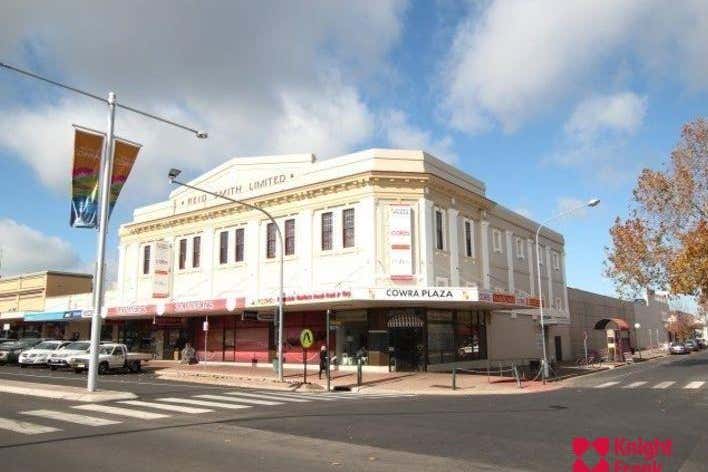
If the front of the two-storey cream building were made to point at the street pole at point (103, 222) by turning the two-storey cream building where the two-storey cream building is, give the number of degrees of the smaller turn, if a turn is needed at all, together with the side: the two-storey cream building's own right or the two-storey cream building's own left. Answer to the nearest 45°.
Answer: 0° — it already faces it

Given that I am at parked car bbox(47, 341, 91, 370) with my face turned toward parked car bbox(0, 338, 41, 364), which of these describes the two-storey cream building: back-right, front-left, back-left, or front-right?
back-right

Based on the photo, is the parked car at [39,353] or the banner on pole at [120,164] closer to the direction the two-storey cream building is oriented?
the banner on pole

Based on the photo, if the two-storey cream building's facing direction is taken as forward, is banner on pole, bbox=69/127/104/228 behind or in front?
in front

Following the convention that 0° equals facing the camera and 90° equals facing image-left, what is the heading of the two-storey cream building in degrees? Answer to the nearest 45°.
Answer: approximately 45°

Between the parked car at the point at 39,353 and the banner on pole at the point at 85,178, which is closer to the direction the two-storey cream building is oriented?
the banner on pole

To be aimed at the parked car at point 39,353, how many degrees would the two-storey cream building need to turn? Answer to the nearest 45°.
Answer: approximately 45° to its right

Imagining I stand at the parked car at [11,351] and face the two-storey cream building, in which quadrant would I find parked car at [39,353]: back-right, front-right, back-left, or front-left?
front-right

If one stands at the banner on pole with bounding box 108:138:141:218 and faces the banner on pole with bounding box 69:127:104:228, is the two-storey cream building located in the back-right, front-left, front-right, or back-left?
back-right

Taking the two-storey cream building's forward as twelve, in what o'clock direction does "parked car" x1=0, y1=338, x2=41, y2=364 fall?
The parked car is roughly at 2 o'clock from the two-storey cream building.

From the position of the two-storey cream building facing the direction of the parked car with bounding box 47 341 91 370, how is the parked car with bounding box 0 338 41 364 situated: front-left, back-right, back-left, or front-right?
front-right

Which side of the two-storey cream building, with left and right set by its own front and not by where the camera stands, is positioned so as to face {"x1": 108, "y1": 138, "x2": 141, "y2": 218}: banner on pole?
front

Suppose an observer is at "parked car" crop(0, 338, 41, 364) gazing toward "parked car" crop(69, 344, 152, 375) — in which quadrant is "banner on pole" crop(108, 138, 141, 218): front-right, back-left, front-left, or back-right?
front-right
